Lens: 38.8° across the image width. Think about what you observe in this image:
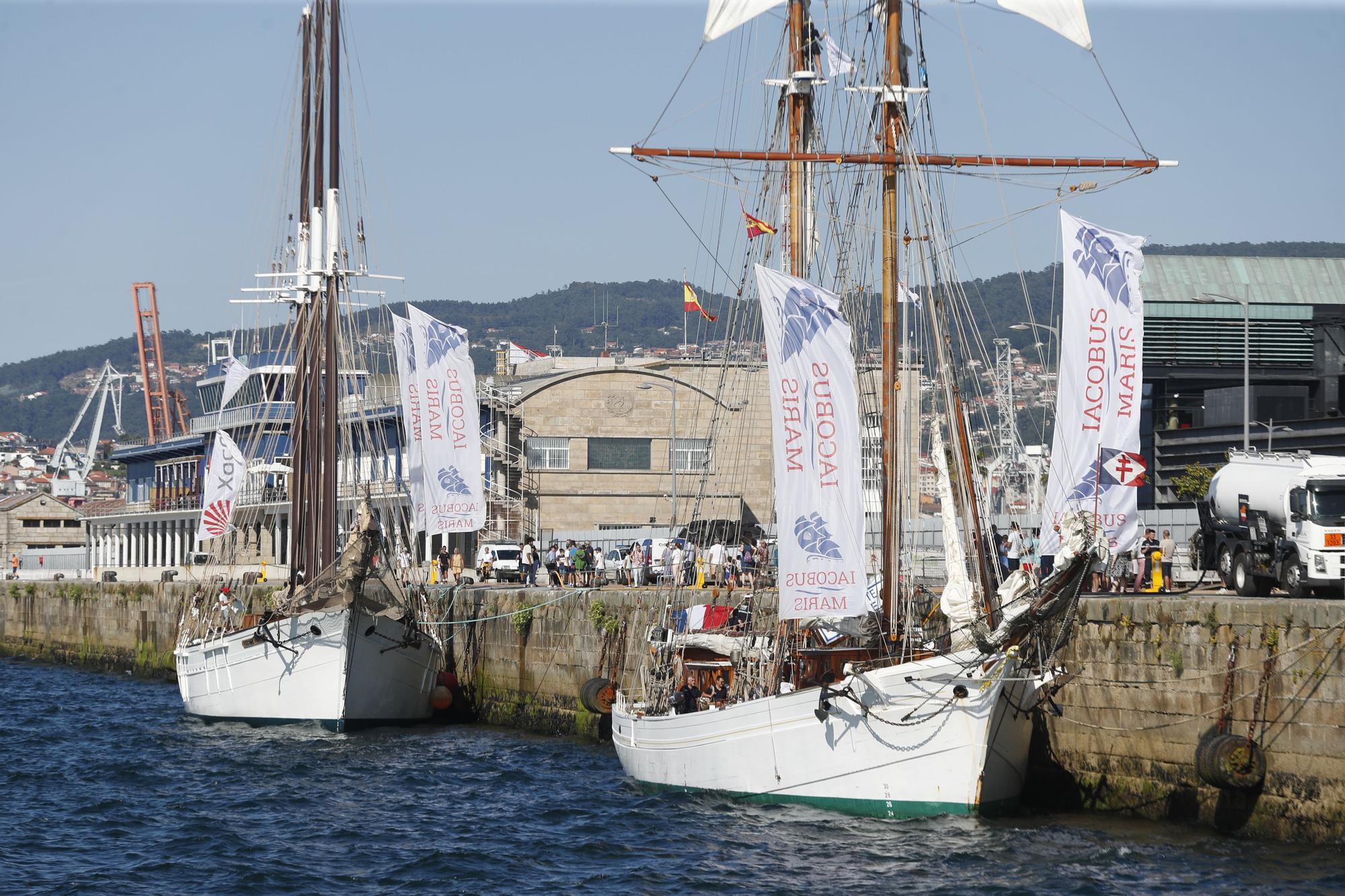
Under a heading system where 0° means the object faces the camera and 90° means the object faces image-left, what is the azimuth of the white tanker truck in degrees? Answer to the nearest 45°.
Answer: approximately 315°

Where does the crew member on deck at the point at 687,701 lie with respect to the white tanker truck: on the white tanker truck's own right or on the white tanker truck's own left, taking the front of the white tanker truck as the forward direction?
on the white tanker truck's own right

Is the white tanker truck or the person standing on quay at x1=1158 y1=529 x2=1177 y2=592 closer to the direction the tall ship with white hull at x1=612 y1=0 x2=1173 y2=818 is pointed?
the white tanker truck

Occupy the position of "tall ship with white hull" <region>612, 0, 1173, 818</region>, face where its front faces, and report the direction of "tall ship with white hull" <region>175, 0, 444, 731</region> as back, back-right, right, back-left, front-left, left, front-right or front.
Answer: back

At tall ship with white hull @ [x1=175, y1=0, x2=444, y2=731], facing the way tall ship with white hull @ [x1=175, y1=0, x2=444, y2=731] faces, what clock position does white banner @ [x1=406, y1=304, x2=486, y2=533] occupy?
The white banner is roughly at 11 o'clock from the tall ship with white hull.

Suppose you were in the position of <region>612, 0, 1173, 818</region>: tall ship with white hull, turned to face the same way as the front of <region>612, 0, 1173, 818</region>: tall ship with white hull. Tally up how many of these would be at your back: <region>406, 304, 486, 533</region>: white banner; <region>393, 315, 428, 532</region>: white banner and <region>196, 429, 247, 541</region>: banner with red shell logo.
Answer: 3

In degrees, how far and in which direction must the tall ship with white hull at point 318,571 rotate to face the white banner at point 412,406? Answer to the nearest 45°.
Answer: approximately 90° to its left

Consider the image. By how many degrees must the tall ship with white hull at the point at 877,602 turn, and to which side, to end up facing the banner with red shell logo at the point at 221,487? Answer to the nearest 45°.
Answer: approximately 180°

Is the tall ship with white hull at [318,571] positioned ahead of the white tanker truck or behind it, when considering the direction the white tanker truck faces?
behind
